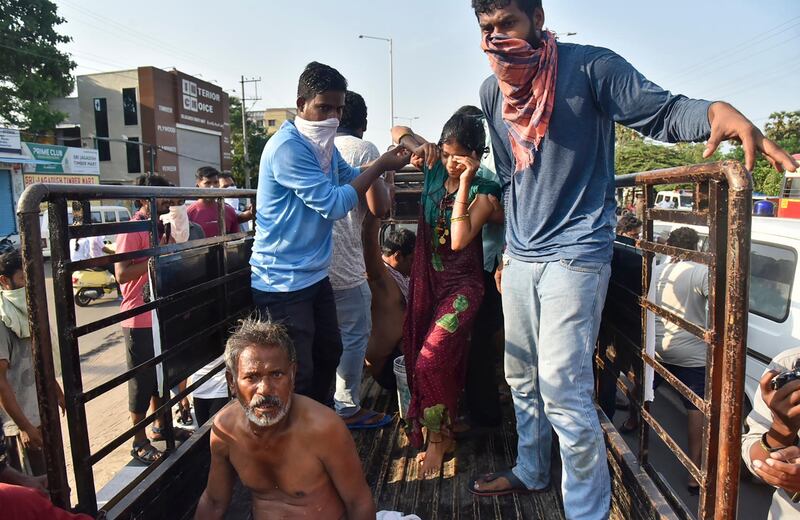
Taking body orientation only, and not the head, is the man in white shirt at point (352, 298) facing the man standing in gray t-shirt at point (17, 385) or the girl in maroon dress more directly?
the girl in maroon dress

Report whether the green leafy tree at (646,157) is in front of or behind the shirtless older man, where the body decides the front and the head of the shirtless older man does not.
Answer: behind

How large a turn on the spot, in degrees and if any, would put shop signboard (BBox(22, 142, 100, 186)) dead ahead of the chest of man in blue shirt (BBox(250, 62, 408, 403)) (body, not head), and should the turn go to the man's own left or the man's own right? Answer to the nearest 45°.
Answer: approximately 180°

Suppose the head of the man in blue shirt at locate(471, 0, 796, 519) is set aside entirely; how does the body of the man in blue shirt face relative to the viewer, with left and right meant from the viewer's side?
facing the viewer and to the left of the viewer

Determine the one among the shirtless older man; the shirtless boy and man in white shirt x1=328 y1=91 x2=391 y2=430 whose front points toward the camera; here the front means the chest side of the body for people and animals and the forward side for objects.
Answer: the shirtless older man

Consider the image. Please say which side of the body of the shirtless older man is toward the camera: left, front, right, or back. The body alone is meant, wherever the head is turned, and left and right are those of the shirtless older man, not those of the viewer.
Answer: front

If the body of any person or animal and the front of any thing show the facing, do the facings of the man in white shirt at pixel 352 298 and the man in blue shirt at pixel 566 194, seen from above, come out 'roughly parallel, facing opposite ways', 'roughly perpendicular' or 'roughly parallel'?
roughly parallel, facing opposite ways

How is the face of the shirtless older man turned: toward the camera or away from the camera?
toward the camera

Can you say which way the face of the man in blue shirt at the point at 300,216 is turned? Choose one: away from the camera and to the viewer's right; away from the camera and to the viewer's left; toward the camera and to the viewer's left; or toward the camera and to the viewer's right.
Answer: toward the camera and to the viewer's right
